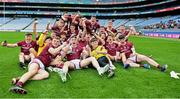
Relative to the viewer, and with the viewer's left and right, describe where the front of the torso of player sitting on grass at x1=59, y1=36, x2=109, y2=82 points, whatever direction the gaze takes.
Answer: facing the viewer

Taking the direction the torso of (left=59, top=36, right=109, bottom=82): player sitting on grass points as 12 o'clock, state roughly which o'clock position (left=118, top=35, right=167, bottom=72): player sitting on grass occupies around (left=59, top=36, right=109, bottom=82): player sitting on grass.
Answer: (left=118, top=35, right=167, bottom=72): player sitting on grass is roughly at 8 o'clock from (left=59, top=36, right=109, bottom=82): player sitting on grass.

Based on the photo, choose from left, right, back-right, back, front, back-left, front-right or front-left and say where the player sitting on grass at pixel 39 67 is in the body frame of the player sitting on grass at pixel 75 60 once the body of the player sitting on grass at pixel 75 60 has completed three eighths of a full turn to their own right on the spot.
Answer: left
